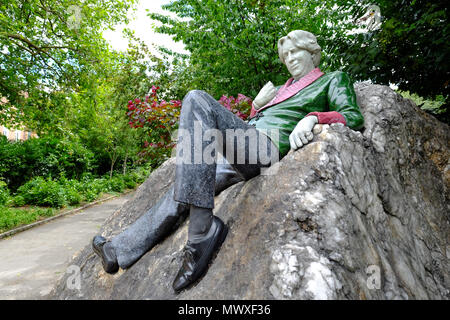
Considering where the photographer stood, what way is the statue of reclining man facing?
facing the viewer and to the left of the viewer

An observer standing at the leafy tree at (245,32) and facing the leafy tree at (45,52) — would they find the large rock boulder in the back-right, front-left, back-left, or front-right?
back-left

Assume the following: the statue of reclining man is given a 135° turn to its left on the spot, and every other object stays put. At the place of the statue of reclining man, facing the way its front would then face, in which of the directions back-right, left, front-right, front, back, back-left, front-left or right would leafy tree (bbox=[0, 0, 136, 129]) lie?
back-left

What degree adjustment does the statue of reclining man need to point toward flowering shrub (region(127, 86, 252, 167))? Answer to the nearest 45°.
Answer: approximately 135° to its right

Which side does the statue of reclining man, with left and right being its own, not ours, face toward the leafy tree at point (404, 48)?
back

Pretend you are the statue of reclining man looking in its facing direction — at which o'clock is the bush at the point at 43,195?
The bush is roughly at 3 o'clock from the statue of reclining man.

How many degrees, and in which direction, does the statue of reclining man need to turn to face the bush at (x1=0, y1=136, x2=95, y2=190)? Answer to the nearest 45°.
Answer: approximately 90° to its right

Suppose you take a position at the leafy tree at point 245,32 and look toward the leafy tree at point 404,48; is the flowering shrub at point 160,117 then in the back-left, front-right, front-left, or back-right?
back-right
